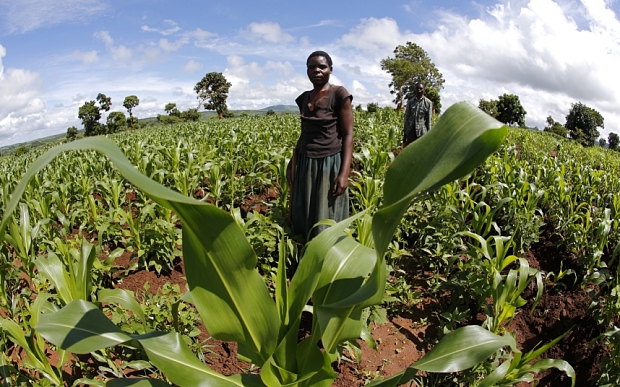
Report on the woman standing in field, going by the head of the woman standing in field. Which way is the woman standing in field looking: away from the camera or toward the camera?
toward the camera

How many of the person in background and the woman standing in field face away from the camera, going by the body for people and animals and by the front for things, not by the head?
0

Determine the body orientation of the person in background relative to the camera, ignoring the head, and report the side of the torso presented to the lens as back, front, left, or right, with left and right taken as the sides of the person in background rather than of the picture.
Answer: front

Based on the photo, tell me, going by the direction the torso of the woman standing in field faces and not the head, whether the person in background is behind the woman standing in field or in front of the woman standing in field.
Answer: behind

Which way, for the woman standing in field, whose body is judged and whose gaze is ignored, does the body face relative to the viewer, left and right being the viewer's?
facing the viewer and to the left of the viewer

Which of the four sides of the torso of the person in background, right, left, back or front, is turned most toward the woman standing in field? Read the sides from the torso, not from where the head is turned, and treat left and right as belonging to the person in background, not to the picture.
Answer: front
